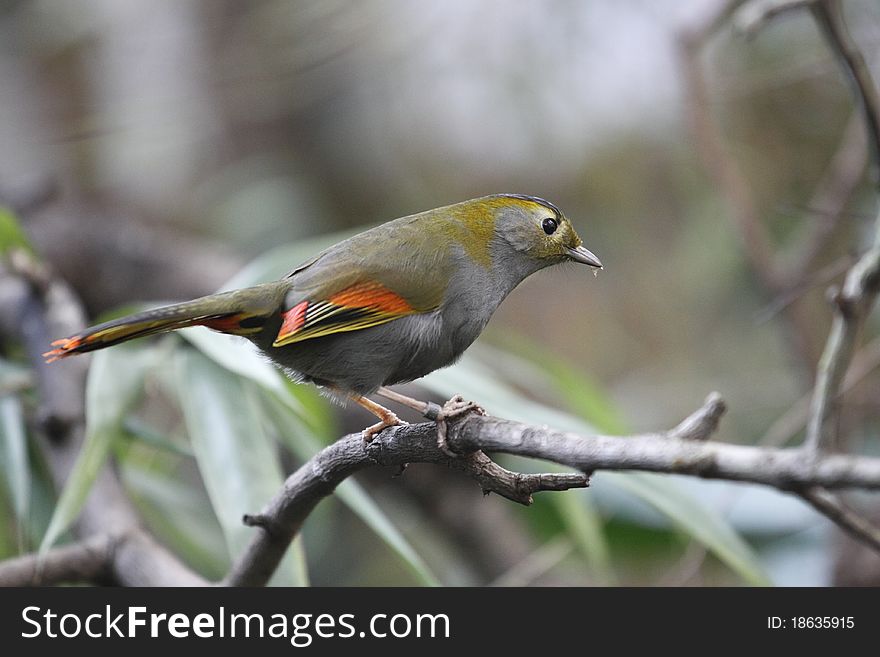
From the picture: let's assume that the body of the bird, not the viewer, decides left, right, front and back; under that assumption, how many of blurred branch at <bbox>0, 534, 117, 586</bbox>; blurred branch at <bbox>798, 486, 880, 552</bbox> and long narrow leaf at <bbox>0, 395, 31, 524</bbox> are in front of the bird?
1

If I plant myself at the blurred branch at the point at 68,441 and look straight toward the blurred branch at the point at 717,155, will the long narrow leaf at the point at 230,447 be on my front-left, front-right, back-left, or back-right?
front-right

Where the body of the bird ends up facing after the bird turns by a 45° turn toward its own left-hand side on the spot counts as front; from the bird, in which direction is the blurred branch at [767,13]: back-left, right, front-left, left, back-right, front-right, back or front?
front-right

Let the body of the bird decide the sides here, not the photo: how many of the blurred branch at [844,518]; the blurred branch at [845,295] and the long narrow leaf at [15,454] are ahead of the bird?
2

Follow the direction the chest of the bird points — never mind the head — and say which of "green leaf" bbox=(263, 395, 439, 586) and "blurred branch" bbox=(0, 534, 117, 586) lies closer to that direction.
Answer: the green leaf

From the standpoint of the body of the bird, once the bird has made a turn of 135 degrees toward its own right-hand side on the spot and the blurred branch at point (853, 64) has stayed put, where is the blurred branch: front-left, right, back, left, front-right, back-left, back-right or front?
back-left

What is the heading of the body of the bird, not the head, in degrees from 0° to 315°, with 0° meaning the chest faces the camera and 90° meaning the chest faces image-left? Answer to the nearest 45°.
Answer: approximately 270°

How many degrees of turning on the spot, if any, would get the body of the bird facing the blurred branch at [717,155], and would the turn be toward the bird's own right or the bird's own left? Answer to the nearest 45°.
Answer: approximately 45° to the bird's own left

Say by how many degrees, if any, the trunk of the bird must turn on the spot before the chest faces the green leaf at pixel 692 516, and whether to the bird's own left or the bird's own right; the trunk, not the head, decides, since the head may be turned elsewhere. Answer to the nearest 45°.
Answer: approximately 45° to the bird's own left

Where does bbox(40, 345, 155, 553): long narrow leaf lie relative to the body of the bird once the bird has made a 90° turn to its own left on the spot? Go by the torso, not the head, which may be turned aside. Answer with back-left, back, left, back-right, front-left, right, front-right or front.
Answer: front-left
